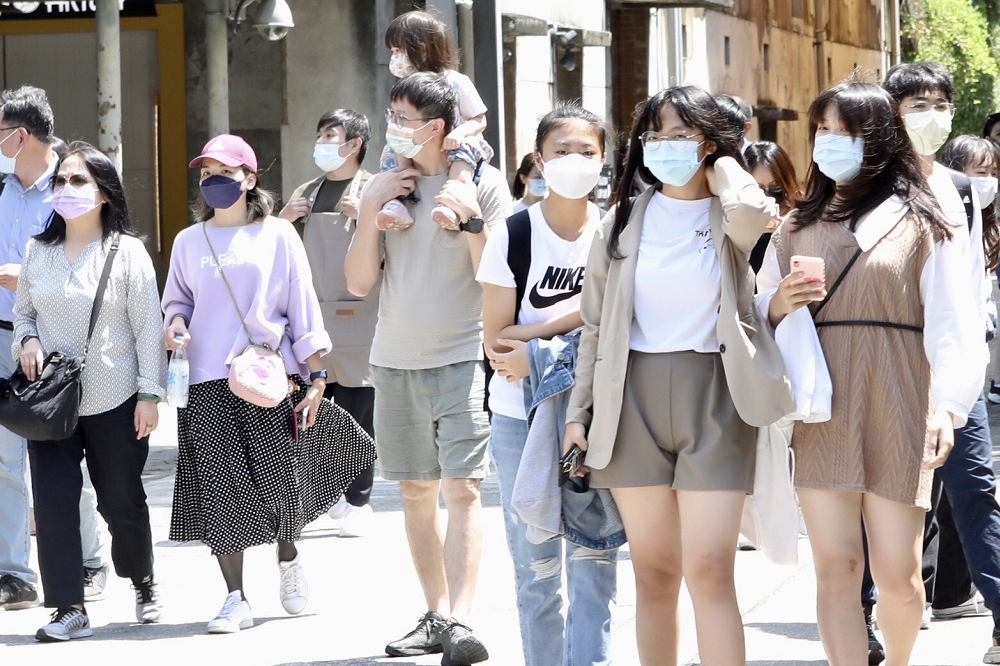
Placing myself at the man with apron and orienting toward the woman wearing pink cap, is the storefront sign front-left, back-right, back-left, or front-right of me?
back-right

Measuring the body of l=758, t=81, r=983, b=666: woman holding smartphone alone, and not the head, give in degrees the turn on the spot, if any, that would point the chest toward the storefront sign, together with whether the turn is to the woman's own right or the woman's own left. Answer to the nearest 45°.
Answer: approximately 90° to the woman's own right

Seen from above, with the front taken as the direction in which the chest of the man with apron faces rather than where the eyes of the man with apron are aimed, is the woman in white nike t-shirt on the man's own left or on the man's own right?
on the man's own left

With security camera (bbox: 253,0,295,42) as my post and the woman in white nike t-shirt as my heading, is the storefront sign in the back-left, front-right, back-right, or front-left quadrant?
back-right

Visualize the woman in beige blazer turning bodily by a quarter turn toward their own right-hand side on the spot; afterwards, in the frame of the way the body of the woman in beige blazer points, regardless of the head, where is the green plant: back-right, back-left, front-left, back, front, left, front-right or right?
right

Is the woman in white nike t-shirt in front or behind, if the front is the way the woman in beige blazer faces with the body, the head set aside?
behind

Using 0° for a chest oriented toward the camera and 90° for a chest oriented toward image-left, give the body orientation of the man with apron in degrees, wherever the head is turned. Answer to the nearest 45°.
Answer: approximately 45°

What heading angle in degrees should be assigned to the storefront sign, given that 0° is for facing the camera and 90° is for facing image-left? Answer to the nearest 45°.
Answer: approximately 0°

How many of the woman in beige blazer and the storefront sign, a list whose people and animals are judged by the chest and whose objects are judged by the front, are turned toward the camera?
2

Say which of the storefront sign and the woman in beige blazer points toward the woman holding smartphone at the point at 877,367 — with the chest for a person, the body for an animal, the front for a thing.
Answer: the storefront sign
